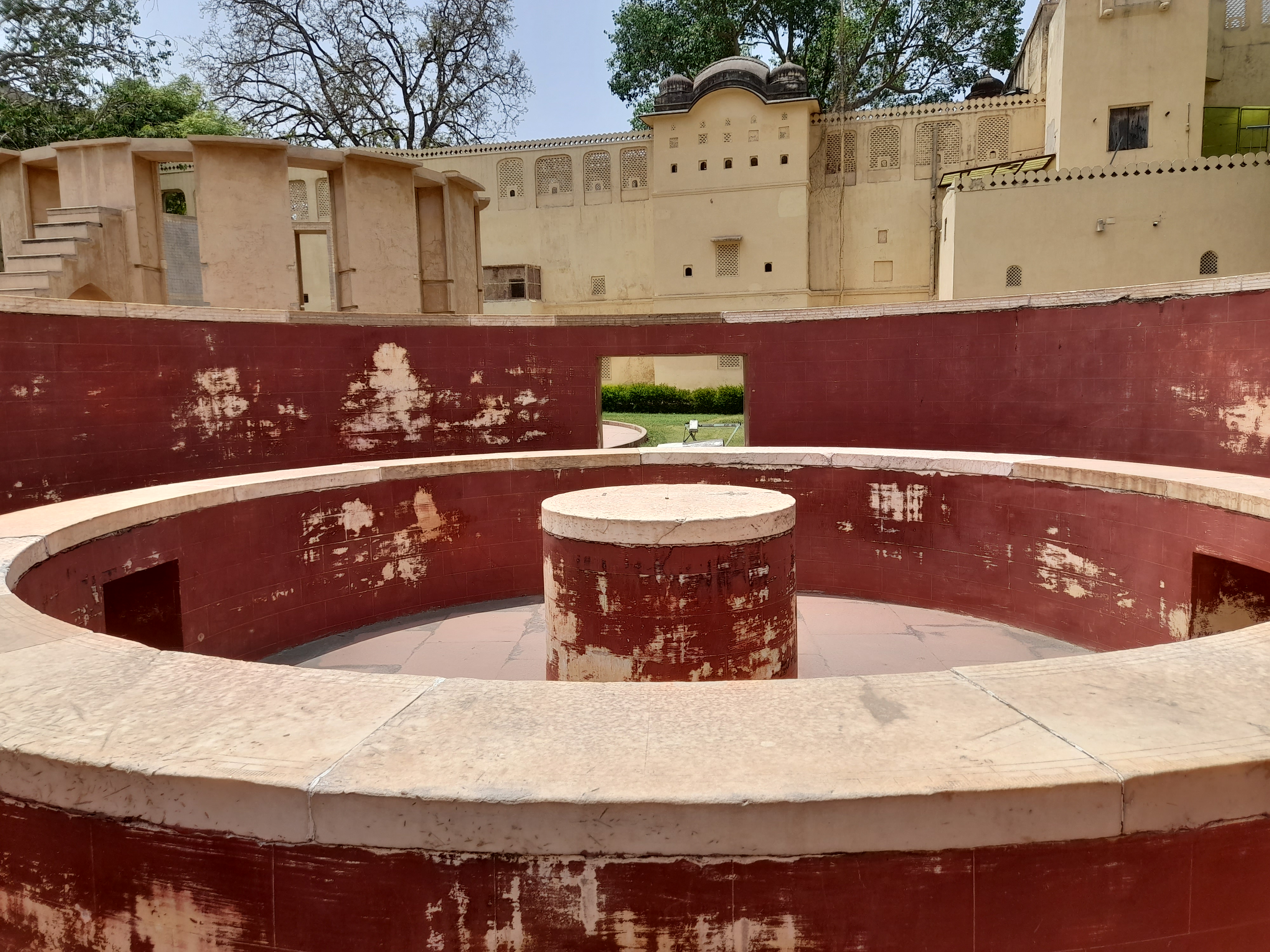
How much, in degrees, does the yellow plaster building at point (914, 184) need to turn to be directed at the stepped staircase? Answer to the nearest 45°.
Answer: approximately 45° to its right

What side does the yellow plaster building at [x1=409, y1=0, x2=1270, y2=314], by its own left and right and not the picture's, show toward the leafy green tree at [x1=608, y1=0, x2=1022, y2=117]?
back

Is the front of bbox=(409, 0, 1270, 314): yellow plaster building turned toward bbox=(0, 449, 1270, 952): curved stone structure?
yes

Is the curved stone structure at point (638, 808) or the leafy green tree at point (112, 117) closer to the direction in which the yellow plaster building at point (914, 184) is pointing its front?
the curved stone structure

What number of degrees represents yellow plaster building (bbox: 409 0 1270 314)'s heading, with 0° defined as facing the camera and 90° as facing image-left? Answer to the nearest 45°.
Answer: approximately 0°

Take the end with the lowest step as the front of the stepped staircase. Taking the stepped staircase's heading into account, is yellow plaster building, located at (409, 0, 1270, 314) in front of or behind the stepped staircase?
behind

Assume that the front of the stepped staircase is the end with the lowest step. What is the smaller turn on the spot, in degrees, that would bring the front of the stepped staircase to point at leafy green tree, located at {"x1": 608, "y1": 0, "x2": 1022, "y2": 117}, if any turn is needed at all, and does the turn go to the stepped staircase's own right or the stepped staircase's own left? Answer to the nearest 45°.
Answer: approximately 180°

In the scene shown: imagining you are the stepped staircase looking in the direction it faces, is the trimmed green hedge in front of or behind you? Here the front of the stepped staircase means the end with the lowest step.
behind

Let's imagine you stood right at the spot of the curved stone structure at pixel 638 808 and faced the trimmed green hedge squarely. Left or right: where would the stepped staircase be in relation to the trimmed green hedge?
left

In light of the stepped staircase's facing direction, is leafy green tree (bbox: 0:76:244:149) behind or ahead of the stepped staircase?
behind

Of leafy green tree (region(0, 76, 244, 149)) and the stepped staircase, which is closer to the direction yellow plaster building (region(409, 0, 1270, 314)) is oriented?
the stepped staircase

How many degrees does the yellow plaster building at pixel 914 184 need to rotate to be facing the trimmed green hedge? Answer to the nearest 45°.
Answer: approximately 45° to its right
